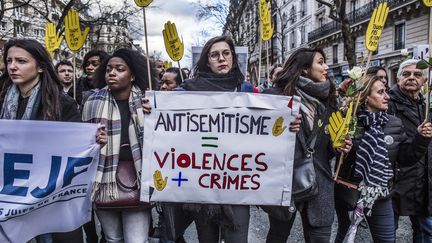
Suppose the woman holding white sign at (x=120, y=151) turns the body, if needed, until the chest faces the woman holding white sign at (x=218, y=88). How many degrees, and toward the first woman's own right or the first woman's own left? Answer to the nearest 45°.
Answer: approximately 90° to the first woman's own left

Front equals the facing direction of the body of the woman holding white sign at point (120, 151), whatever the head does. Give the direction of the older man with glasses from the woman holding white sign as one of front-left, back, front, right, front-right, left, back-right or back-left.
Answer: left

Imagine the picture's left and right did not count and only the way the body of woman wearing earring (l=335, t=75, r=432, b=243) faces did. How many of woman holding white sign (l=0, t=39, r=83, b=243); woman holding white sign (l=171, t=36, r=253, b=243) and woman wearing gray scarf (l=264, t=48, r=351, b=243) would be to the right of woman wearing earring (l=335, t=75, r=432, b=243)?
3

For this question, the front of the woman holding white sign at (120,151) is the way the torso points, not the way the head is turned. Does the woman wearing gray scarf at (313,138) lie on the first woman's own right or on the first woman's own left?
on the first woman's own left

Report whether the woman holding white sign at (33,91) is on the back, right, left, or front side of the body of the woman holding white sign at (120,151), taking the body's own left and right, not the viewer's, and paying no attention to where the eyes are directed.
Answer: right

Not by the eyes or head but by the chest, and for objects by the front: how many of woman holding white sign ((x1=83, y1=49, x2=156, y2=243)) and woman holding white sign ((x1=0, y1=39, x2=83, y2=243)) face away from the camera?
0
